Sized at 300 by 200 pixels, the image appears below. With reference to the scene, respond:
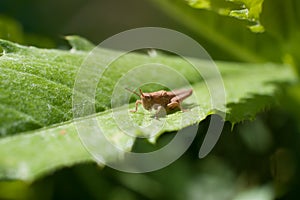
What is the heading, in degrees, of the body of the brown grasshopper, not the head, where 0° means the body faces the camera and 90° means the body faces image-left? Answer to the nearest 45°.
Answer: approximately 90°
